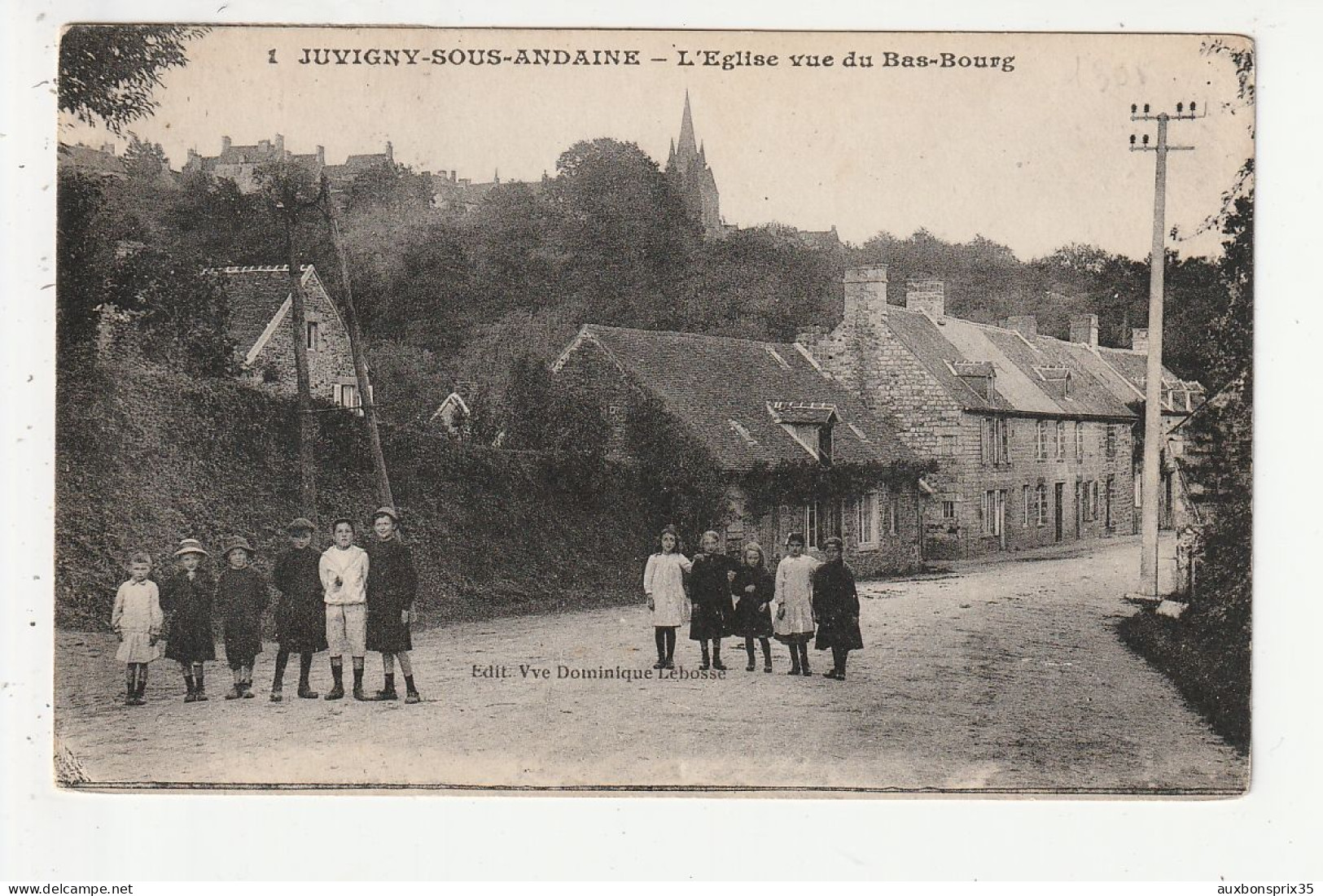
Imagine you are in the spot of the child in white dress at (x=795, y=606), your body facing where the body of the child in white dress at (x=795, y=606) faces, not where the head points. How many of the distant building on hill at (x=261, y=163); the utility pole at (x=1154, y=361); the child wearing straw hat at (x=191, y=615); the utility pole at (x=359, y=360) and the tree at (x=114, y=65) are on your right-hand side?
4

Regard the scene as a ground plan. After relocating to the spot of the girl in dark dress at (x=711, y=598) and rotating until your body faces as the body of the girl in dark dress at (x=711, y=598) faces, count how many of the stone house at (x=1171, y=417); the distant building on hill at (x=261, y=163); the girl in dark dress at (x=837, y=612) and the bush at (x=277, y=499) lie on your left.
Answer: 2

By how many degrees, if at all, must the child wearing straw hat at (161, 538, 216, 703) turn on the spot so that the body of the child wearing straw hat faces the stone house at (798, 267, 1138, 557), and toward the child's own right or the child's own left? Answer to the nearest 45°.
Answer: approximately 90° to the child's own left

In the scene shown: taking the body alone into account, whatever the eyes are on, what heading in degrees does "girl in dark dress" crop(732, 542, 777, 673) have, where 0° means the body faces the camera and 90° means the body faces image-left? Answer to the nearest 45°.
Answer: approximately 0°
